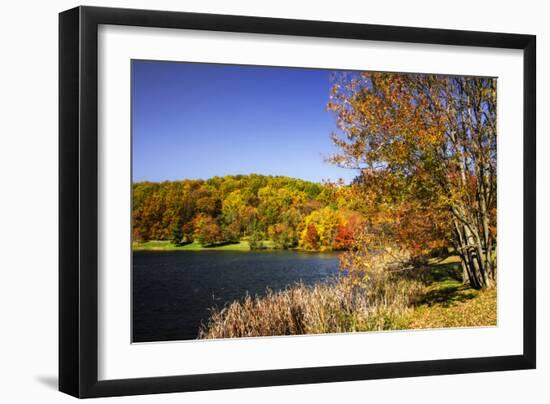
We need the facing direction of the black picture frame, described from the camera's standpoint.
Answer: facing the viewer and to the right of the viewer
